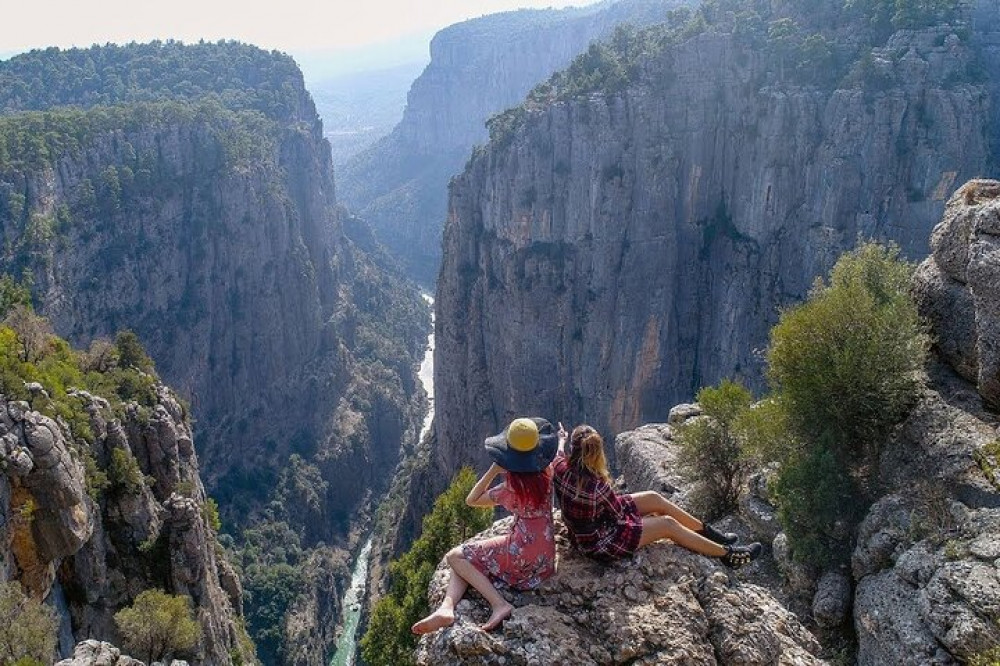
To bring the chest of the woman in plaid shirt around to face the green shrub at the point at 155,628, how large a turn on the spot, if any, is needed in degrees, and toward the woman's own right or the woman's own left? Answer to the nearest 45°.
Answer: approximately 90° to the woman's own left

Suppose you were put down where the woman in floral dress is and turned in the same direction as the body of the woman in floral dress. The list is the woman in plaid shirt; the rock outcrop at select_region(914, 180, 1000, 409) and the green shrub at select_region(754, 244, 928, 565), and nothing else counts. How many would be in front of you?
0

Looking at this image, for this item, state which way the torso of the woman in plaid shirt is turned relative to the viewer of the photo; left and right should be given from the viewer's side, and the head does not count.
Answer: facing away from the viewer and to the right of the viewer

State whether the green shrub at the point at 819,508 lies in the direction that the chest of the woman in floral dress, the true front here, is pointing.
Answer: no

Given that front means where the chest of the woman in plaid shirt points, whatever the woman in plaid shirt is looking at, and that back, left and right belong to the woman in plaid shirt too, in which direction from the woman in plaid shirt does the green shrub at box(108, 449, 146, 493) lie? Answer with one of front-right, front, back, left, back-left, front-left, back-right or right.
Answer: left

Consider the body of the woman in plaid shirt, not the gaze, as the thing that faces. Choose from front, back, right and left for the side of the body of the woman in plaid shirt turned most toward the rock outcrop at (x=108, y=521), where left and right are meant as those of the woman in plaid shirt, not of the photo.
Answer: left

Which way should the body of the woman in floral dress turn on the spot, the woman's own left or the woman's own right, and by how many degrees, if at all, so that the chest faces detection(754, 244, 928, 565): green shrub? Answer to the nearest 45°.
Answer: approximately 135° to the woman's own right

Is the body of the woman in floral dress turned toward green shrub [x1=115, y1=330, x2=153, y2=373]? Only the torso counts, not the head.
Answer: no

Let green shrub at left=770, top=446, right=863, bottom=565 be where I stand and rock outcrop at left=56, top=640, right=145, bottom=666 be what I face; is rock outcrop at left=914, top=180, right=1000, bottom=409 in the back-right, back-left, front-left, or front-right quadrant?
back-right
